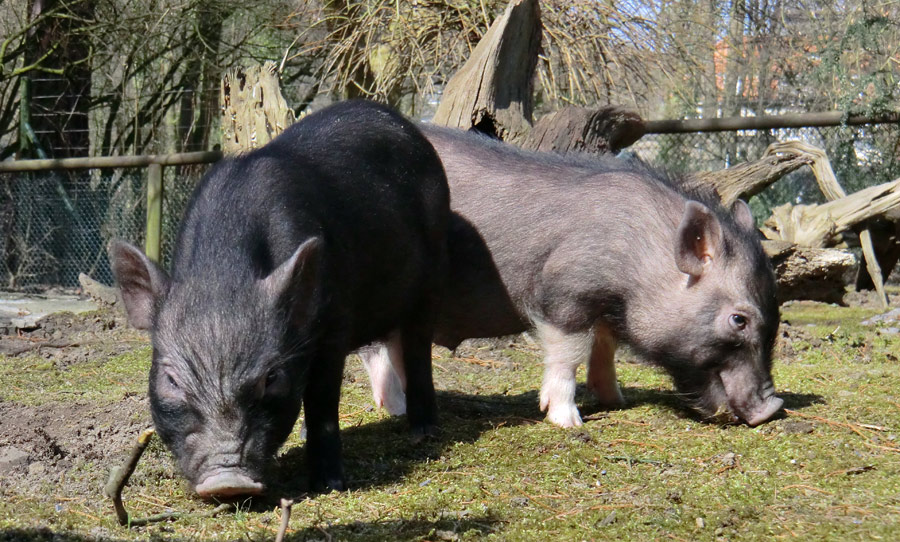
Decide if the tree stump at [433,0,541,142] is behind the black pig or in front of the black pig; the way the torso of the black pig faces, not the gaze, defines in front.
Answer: behind

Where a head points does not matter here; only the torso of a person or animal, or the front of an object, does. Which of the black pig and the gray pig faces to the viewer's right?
the gray pig

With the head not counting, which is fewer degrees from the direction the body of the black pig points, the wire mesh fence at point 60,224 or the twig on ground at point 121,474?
the twig on ground

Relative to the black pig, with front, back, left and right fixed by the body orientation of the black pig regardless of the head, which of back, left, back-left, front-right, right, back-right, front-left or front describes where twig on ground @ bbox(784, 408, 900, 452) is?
back-left

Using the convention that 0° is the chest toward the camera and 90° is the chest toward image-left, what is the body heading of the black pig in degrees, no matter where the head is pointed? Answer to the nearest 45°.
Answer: approximately 45°

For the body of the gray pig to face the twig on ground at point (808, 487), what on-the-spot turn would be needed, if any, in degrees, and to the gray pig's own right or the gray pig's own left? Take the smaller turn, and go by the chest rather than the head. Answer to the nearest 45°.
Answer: approximately 45° to the gray pig's own right

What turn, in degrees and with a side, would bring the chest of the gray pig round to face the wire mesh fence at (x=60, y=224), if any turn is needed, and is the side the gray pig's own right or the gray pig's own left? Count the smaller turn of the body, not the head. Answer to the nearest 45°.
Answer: approximately 135° to the gray pig's own left

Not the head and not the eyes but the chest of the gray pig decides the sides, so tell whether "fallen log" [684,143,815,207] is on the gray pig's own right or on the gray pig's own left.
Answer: on the gray pig's own left

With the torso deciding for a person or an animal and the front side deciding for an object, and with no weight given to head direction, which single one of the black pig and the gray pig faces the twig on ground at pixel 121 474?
the black pig

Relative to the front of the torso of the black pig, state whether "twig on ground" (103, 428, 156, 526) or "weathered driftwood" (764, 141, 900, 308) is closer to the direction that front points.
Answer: the twig on ground

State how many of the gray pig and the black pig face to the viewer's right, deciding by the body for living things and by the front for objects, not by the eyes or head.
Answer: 1

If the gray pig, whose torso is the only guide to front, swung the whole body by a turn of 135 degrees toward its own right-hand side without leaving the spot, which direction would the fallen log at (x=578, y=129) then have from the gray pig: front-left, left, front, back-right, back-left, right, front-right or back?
back-right

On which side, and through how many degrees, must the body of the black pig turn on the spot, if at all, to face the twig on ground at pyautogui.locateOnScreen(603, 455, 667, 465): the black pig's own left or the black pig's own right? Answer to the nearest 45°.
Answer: approximately 135° to the black pig's own left

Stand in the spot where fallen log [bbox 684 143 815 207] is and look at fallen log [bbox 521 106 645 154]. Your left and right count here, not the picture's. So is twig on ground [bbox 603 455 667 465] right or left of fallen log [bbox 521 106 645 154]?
left

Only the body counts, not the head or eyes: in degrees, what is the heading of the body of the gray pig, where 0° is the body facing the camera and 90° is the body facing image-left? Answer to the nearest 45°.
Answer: approximately 270°
